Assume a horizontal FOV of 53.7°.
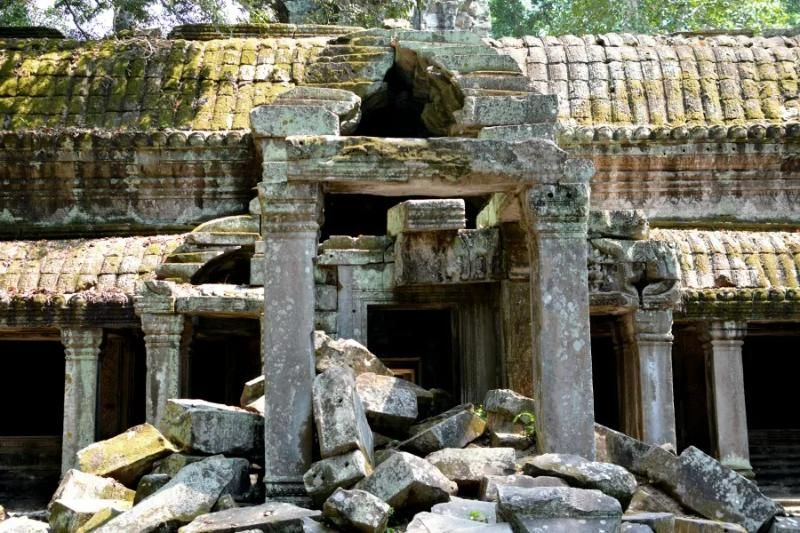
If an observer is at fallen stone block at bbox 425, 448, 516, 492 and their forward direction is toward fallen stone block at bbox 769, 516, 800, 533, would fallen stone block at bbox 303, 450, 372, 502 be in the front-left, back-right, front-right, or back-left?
back-right

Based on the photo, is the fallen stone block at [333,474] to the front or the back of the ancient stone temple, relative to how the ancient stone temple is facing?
to the front

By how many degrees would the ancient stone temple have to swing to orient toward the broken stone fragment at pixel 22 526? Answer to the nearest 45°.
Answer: approximately 45° to its right

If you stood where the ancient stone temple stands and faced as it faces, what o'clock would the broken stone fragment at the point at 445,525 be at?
The broken stone fragment is roughly at 12 o'clock from the ancient stone temple.

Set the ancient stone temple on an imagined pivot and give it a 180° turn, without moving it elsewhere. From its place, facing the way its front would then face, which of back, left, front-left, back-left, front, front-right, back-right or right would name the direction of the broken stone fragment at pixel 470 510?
back

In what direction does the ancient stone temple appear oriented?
toward the camera

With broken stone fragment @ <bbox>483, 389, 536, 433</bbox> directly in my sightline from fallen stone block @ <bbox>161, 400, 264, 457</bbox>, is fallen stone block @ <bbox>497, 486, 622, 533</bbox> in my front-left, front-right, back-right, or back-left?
front-right

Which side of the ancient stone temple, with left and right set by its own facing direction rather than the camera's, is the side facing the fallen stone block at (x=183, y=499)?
front

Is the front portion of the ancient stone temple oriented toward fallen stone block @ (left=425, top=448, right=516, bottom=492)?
yes

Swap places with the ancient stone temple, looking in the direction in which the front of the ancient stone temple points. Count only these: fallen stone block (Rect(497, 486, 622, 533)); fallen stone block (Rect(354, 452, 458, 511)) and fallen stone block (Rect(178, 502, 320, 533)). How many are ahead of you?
3

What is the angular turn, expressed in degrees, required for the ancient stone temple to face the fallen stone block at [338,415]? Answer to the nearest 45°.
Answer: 0° — it already faces it

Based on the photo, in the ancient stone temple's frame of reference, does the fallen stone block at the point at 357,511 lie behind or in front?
in front

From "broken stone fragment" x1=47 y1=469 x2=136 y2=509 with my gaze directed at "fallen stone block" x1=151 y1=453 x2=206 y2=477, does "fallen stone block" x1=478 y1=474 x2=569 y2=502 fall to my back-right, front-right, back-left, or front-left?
front-right

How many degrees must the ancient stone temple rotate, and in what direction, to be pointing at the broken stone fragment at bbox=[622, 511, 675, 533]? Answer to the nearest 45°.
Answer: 0° — it already faces it

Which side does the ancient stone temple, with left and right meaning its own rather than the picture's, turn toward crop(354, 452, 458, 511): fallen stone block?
front

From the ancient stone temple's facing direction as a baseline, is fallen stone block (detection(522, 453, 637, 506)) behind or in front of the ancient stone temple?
in front
